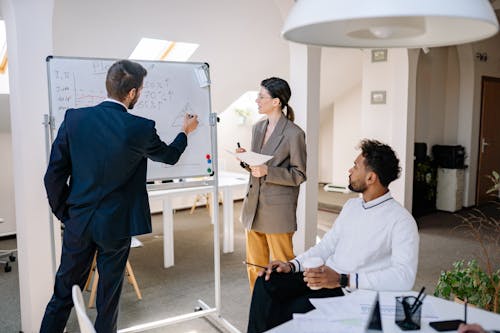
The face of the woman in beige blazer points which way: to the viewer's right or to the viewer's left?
to the viewer's left

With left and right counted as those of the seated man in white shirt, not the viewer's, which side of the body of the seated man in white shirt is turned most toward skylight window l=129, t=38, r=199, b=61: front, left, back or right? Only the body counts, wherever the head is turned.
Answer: right

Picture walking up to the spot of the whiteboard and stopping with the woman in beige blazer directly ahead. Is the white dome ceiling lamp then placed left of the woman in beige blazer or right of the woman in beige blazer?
right

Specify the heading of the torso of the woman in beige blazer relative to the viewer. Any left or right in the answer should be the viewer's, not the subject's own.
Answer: facing the viewer and to the left of the viewer

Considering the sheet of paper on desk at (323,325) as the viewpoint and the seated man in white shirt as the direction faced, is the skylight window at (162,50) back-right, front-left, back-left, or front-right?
front-left

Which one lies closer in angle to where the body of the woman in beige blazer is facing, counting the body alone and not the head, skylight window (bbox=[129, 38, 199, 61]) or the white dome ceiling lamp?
the white dome ceiling lamp

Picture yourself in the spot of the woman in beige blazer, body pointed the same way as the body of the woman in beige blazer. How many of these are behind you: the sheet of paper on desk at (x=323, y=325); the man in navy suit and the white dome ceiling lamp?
0

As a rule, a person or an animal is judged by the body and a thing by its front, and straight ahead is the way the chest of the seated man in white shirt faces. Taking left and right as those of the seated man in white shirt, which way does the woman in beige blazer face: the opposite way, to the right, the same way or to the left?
the same way

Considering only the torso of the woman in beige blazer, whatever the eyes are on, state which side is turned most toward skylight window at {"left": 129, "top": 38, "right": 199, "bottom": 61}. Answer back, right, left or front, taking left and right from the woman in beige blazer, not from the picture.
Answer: right

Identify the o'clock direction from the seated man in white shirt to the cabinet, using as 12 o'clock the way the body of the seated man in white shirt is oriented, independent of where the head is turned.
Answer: The cabinet is roughly at 5 o'clock from the seated man in white shirt.

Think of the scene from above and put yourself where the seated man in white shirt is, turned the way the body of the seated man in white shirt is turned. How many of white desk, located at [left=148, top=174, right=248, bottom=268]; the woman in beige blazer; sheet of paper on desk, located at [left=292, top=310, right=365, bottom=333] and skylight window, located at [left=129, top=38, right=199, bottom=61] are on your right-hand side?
3

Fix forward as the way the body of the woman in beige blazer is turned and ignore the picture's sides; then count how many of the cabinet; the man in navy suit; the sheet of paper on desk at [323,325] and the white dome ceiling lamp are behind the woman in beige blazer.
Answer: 1

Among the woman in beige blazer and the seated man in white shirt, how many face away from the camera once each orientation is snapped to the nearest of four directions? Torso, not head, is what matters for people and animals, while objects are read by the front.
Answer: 0

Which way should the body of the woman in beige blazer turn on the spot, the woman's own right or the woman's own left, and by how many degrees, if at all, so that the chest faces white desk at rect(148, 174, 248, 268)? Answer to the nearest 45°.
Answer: approximately 90° to the woman's own right

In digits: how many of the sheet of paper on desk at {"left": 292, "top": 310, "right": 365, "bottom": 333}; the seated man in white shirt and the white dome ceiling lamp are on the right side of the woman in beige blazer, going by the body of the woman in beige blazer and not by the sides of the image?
0
